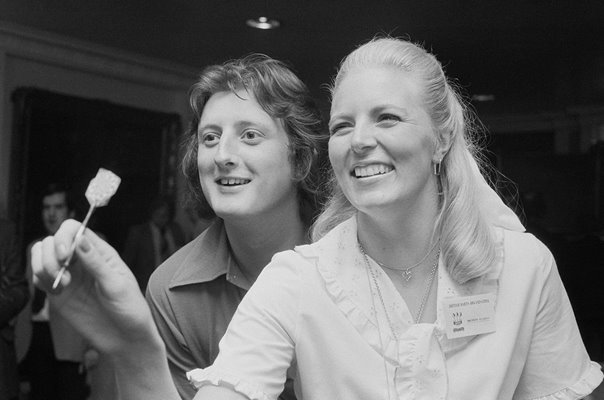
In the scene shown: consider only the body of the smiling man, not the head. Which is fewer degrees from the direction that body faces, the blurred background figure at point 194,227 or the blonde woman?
the blonde woman

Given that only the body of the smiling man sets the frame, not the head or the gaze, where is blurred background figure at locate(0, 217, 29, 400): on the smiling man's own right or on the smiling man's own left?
on the smiling man's own right

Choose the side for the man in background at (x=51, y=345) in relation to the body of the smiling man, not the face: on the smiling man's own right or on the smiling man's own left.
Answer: on the smiling man's own right

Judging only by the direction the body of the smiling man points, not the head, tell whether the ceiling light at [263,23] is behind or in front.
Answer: behind

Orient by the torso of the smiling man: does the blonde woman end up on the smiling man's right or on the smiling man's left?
on the smiling man's left

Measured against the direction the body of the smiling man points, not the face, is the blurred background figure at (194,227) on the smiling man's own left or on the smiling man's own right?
on the smiling man's own right

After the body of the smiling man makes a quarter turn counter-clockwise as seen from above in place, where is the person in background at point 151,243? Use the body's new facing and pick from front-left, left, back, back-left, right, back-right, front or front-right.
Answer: back-left
